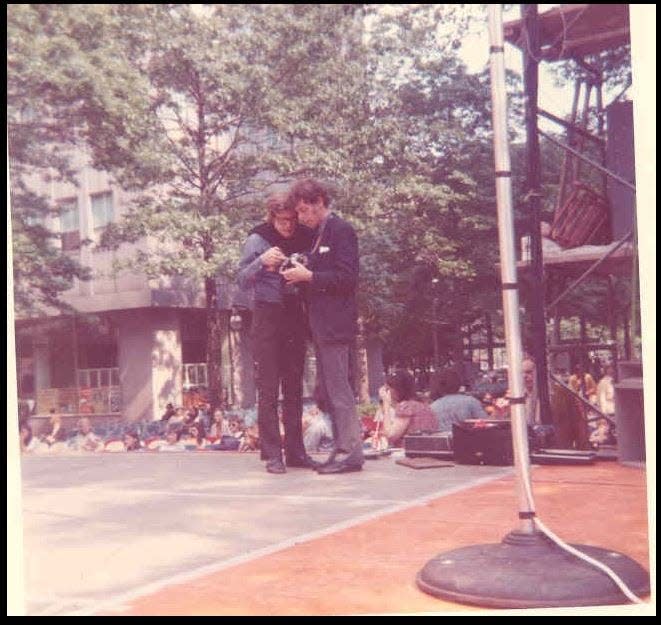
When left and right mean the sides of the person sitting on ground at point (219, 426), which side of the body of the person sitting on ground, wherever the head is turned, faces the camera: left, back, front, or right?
front

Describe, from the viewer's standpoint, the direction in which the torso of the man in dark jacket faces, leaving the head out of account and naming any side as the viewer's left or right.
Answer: facing to the left of the viewer

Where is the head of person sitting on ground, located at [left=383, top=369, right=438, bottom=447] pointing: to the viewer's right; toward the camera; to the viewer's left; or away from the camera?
to the viewer's left

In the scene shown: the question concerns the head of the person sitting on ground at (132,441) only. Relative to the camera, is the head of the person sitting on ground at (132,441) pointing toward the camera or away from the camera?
toward the camera

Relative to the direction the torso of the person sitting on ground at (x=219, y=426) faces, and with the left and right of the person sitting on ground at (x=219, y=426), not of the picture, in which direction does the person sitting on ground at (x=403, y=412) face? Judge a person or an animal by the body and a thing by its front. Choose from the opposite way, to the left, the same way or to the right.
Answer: to the right

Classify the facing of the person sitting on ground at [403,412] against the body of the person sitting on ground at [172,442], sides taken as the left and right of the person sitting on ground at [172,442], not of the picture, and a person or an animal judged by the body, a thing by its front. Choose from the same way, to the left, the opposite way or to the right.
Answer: to the right

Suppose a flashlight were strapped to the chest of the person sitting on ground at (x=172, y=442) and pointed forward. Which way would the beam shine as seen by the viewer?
toward the camera

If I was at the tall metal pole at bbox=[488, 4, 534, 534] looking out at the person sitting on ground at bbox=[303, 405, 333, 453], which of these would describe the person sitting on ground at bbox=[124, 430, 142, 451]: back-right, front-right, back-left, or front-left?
front-left

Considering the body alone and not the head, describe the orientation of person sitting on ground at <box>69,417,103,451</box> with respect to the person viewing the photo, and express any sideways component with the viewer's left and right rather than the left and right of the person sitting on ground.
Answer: facing the viewer
